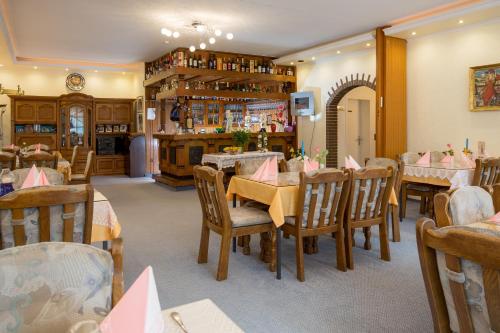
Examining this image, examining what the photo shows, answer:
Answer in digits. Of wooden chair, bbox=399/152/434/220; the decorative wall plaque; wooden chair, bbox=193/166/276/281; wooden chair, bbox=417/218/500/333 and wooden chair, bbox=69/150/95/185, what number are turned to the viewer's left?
1

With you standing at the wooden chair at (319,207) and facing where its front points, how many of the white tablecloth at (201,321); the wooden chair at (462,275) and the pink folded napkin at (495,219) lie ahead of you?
0

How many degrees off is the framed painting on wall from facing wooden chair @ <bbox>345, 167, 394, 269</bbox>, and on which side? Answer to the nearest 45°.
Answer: approximately 45° to its left

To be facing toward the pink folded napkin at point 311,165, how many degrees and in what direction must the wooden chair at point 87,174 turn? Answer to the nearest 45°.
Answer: approximately 135° to its left

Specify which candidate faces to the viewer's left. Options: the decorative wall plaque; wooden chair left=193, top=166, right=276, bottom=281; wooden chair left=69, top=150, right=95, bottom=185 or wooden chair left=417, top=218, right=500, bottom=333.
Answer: wooden chair left=69, top=150, right=95, bottom=185

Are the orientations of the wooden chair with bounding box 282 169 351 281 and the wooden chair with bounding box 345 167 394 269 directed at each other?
no

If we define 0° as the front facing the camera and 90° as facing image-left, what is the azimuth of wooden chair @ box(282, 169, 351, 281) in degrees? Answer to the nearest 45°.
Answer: approximately 135°

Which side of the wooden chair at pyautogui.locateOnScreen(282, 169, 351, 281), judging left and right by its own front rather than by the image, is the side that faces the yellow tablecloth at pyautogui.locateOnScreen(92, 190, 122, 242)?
left

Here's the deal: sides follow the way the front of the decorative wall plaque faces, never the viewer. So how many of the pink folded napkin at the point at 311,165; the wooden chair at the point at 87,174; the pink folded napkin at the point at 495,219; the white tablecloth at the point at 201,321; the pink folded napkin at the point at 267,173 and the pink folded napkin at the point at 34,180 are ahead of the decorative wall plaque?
6

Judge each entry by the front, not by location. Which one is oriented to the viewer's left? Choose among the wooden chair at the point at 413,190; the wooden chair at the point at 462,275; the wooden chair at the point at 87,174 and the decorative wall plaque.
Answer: the wooden chair at the point at 87,174

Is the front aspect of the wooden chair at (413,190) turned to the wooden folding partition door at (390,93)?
no

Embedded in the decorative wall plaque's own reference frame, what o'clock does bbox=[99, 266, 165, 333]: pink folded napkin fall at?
The pink folded napkin is roughly at 12 o'clock from the decorative wall plaque.

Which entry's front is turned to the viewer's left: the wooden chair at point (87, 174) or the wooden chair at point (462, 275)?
the wooden chair at point (87, 174)

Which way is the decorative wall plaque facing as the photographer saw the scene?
facing the viewer

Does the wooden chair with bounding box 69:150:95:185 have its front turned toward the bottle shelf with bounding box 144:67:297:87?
no

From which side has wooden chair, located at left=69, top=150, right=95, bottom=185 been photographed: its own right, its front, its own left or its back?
left
